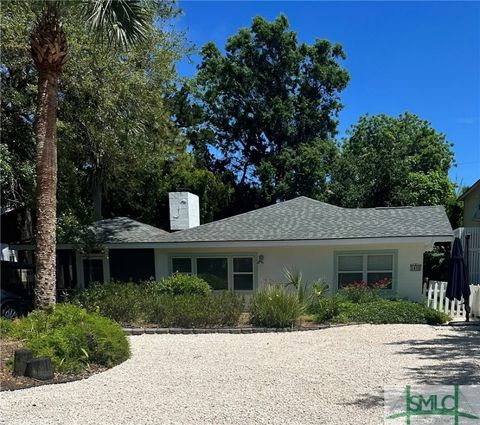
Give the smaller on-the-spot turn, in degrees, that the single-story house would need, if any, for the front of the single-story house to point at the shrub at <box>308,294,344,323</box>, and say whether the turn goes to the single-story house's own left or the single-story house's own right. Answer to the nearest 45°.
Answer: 0° — it already faces it

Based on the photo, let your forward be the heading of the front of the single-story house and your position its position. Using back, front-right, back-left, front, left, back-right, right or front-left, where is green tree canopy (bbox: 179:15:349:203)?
back

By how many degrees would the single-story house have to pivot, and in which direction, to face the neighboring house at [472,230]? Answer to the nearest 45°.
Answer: approximately 135° to its left

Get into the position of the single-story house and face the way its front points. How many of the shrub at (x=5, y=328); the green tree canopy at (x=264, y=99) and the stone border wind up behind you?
1

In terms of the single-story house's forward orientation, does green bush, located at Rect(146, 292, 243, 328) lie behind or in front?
in front

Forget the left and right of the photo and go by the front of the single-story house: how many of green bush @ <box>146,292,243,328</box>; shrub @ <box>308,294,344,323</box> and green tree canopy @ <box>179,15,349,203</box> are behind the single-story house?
1

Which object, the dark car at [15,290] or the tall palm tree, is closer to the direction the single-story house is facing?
the tall palm tree

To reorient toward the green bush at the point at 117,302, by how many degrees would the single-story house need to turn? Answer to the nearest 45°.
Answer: approximately 45° to its right

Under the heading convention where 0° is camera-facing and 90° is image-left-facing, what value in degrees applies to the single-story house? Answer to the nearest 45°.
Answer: approximately 0°
